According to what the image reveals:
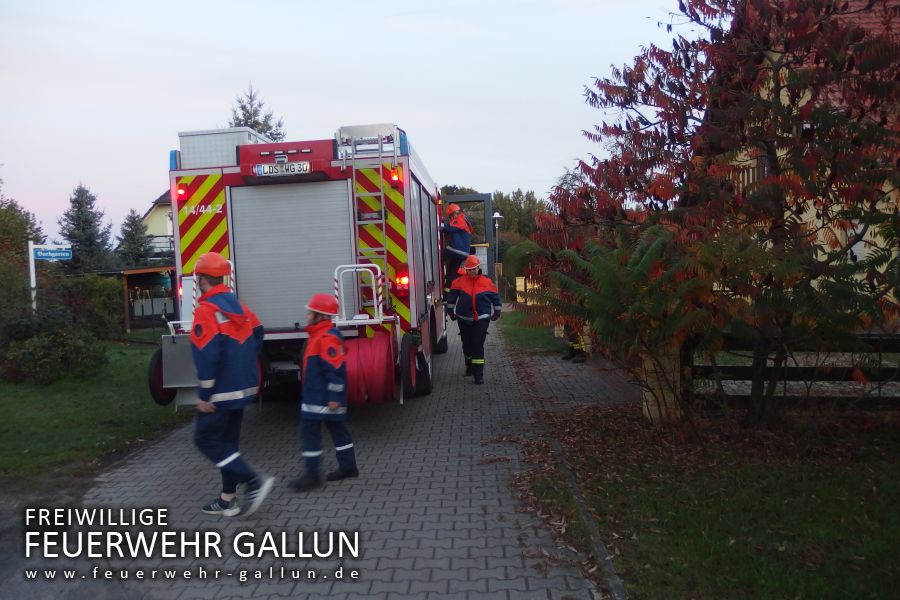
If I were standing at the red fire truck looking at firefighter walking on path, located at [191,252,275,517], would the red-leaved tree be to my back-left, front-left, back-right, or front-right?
front-left

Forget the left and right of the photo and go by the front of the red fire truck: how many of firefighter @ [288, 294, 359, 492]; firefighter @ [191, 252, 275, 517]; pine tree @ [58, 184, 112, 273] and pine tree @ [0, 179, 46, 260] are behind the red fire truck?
2

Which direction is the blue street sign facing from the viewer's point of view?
toward the camera

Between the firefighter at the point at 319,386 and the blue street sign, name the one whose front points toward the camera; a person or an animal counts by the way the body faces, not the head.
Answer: the blue street sign

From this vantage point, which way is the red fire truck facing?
away from the camera

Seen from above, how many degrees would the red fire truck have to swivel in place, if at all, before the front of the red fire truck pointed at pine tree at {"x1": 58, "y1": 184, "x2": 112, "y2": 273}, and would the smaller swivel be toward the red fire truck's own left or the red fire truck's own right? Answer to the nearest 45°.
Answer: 0° — it already faces it

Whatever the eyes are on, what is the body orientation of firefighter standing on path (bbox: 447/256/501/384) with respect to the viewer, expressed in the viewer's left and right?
facing the viewer

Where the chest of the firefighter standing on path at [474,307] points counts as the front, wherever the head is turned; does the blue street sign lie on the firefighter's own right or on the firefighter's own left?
on the firefighter's own right
